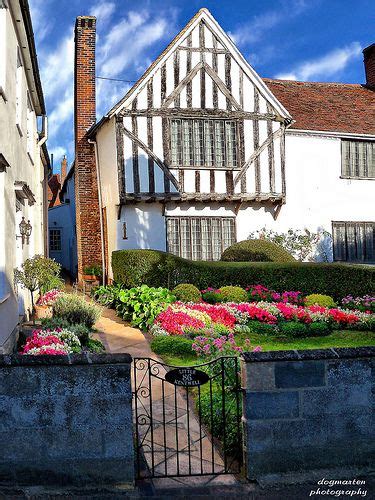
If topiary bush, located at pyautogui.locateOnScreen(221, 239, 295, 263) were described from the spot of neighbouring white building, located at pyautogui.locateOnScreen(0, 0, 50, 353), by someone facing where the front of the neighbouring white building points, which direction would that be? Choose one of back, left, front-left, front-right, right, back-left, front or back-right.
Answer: front-left

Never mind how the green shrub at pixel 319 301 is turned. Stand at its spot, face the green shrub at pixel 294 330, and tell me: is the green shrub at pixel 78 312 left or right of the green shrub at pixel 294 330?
right

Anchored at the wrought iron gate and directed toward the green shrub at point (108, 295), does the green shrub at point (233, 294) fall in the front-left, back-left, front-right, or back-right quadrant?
front-right

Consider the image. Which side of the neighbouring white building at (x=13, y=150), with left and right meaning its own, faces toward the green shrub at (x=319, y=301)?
front

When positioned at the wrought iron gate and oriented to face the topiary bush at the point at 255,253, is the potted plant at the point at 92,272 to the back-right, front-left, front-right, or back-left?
front-left

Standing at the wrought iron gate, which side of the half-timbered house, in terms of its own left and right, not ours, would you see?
front

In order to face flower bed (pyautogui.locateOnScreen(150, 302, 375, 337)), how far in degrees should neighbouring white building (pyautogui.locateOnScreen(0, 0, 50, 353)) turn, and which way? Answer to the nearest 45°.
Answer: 0° — it already faces it

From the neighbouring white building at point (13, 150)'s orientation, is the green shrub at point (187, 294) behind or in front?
in front

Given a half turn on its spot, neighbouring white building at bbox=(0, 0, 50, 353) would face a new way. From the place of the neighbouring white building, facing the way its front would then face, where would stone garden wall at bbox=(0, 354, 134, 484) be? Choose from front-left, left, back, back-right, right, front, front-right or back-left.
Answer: left

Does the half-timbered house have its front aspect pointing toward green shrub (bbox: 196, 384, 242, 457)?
yes

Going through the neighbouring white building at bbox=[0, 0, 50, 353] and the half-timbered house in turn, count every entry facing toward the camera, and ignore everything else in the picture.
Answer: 1

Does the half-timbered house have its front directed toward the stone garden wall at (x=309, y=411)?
yes

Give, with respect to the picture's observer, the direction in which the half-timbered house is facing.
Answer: facing the viewer

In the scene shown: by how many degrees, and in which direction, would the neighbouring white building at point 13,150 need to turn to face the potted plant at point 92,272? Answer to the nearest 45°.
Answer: approximately 90° to its left

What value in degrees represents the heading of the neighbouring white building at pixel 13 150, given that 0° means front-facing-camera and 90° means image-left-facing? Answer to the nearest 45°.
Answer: approximately 270°

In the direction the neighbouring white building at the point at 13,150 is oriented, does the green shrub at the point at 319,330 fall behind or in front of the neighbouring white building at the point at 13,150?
in front

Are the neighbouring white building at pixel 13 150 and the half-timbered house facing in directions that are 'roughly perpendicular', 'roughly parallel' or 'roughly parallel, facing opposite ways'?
roughly perpendicular

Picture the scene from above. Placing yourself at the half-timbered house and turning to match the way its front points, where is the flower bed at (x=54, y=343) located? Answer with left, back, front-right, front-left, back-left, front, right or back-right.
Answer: front

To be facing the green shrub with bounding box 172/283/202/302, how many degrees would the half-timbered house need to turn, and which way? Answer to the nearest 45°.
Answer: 0° — it already faces it

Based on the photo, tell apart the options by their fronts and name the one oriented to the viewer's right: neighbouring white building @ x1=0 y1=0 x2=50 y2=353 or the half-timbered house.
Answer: the neighbouring white building
